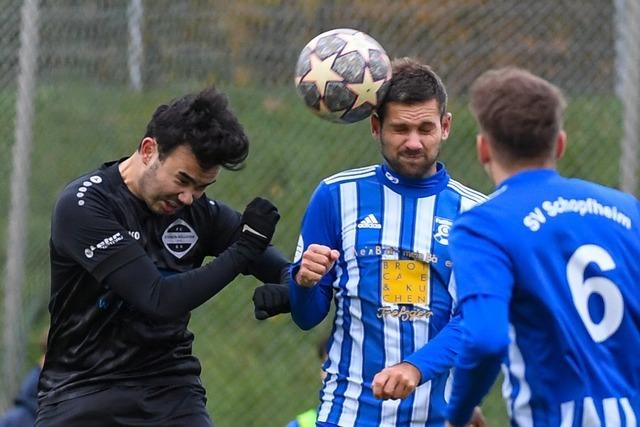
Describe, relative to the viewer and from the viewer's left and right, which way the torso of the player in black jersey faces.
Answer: facing the viewer and to the right of the viewer

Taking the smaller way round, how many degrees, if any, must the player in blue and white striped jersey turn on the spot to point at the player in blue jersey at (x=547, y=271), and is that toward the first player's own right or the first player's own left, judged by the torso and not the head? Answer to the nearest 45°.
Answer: approximately 45° to the first player's own left

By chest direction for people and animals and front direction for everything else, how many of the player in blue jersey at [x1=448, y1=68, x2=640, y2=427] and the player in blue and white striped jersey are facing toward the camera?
1

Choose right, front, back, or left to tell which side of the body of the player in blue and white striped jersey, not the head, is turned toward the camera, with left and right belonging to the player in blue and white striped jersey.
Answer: front

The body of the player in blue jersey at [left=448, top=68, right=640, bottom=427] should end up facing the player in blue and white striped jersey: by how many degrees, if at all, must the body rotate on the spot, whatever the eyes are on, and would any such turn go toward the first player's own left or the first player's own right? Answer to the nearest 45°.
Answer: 0° — they already face them

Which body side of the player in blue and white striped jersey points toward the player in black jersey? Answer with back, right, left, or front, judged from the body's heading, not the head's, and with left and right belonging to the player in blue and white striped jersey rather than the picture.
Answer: right

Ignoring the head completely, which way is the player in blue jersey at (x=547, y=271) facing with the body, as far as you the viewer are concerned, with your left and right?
facing away from the viewer and to the left of the viewer

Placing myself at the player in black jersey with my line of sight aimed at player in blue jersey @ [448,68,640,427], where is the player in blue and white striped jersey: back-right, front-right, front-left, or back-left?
front-left

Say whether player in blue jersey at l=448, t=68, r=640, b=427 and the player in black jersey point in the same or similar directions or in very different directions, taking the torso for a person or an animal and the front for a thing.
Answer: very different directions

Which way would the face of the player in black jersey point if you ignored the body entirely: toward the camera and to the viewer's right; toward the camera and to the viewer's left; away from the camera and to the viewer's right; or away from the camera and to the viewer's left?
toward the camera and to the viewer's right

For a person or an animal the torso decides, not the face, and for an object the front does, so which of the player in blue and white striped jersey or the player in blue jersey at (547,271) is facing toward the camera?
the player in blue and white striped jersey

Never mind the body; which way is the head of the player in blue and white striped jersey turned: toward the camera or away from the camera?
toward the camera

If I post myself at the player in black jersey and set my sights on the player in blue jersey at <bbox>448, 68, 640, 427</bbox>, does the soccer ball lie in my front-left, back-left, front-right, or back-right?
front-left

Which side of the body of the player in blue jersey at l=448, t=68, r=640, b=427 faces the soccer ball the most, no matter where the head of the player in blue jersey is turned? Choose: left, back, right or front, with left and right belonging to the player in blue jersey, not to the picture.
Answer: front
